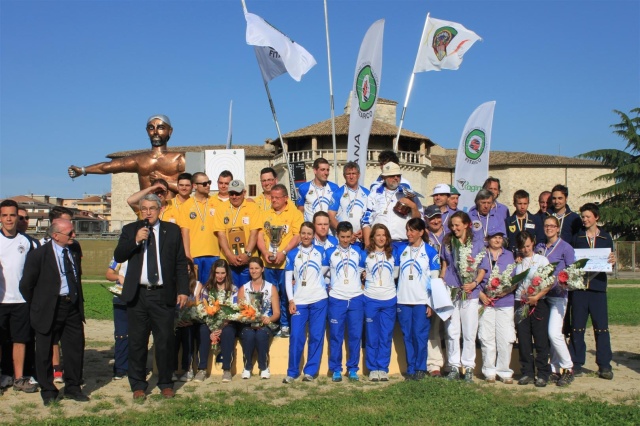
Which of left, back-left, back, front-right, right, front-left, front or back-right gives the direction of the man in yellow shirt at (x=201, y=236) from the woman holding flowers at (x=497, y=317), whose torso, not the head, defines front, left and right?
right

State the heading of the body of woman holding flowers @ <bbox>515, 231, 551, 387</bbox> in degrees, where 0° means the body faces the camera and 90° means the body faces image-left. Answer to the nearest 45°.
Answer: approximately 0°

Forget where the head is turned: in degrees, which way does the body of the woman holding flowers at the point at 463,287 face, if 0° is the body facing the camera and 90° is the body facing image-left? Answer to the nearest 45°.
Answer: approximately 0°

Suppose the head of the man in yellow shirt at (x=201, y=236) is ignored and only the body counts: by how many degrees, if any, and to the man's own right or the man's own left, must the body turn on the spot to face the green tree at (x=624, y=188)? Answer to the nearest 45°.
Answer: approximately 135° to the man's own left

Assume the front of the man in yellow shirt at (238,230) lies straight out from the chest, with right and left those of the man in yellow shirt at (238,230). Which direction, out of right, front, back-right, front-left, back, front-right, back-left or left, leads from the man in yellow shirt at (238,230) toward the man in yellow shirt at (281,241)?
left

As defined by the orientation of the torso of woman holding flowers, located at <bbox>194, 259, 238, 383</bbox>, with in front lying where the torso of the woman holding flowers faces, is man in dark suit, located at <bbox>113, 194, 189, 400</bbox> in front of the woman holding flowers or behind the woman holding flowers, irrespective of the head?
in front
